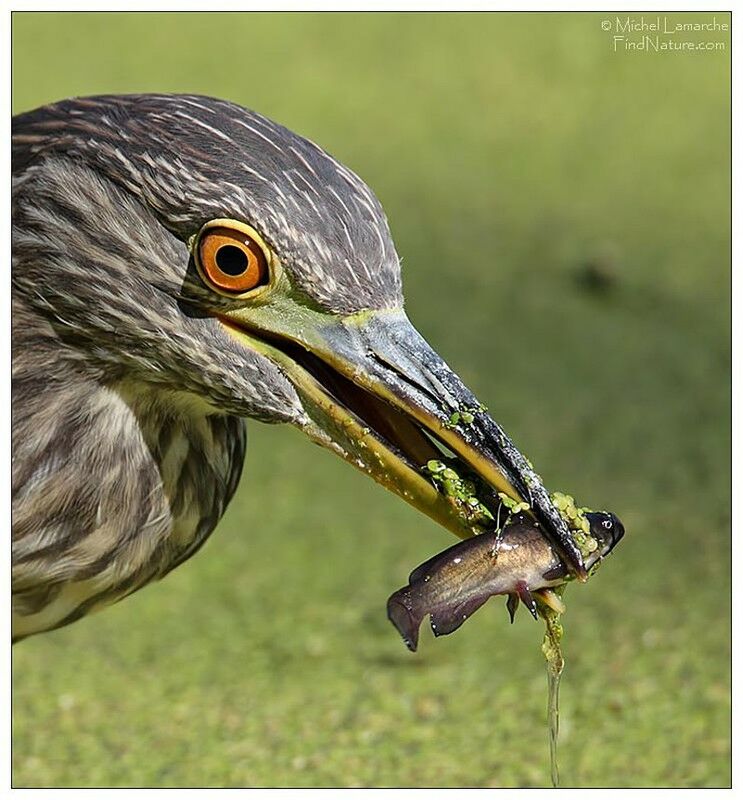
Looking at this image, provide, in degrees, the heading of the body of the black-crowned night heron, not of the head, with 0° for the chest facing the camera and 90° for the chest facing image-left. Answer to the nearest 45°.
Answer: approximately 270°
